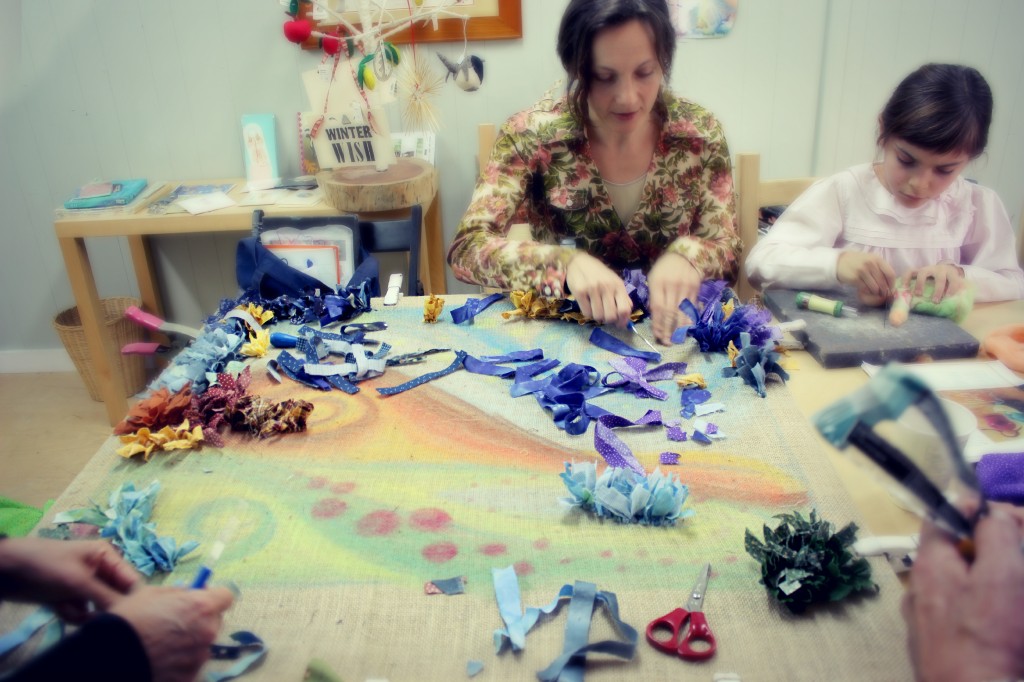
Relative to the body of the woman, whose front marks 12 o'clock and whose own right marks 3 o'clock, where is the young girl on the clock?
The young girl is roughly at 9 o'clock from the woman.

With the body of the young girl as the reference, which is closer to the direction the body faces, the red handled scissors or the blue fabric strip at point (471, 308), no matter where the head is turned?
the red handled scissors

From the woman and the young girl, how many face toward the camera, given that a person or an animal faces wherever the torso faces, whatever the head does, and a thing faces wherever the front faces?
2

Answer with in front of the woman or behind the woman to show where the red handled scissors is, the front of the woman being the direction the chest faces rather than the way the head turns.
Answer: in front

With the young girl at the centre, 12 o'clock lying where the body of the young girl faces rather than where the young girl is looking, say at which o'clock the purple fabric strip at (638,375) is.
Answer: The purple fabric strip is roughly at 1 o'clock from the young girl.

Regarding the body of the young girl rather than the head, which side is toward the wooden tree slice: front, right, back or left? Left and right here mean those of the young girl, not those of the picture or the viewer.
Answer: right

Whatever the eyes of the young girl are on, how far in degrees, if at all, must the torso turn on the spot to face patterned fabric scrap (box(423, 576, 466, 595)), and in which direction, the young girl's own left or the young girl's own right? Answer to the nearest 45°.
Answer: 0° — they already face it

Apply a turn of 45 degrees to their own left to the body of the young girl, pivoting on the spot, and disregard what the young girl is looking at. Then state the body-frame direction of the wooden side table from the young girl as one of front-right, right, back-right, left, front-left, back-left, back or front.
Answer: back-right

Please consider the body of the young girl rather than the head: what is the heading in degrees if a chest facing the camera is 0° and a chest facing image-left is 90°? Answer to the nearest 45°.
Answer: approximately 0°

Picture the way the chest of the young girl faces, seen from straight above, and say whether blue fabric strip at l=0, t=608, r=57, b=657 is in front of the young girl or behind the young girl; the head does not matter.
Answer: in front
